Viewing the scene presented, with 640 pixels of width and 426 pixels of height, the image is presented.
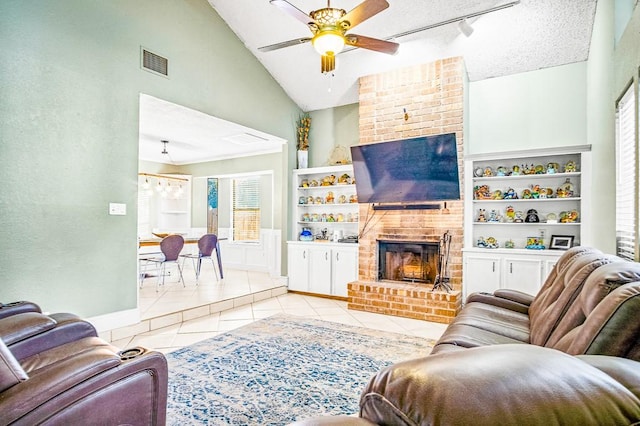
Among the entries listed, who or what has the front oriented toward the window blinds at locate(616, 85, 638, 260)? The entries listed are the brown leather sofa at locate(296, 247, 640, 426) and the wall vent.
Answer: the wall vent

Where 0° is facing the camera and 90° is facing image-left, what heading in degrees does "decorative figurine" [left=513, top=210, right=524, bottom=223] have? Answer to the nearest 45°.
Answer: approximately 0°

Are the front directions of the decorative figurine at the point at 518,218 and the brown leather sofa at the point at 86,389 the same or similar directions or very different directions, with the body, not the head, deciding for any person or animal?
very different directions

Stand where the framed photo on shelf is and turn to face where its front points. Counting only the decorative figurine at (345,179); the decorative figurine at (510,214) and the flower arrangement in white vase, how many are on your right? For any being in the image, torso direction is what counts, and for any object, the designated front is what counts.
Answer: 3

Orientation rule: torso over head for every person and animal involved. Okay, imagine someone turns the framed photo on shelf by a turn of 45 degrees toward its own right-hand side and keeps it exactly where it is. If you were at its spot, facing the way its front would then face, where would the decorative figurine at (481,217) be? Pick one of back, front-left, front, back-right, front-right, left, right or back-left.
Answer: front-right

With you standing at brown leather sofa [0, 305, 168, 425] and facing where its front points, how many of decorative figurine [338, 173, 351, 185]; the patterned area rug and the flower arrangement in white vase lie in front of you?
3

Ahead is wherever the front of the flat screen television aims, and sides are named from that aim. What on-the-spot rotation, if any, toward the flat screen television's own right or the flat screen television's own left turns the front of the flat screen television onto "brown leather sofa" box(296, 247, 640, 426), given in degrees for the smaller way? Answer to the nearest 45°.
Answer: approximately 45° to the flat screen television's own left

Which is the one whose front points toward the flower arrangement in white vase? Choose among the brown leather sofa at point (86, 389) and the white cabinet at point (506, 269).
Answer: the brown leather sofa

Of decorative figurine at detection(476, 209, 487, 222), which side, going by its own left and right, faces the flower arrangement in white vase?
right

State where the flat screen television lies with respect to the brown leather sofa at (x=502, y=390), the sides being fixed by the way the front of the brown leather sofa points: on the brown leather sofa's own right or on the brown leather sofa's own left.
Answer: on the brown leather sofa's own right

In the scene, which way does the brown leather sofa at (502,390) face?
to the viewer's left

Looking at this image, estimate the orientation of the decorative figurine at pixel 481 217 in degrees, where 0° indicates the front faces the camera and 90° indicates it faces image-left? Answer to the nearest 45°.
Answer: approximately 0°

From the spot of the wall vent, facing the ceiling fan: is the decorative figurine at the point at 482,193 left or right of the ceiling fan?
left

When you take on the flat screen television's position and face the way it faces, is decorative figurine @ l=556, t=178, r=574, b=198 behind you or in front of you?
behind

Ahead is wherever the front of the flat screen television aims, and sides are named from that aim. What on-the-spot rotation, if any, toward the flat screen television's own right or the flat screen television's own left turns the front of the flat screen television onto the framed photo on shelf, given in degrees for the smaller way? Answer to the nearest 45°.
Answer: approximately 135° to the flat screen television's own left

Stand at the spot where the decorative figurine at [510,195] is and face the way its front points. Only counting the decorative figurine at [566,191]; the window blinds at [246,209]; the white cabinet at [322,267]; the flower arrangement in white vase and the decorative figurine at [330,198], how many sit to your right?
4
